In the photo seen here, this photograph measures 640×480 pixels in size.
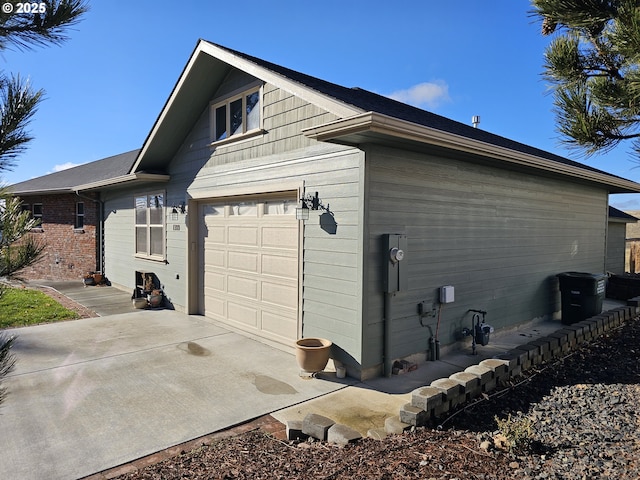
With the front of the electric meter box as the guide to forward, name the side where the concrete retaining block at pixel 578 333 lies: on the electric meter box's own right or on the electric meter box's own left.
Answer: on the electric meter box's own left

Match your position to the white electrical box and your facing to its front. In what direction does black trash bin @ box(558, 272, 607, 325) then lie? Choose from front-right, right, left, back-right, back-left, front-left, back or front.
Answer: left

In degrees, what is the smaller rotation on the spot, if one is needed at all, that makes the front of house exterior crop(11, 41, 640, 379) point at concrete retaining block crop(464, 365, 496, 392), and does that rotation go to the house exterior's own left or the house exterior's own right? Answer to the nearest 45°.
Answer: approximately 90° to the house exterior's own left

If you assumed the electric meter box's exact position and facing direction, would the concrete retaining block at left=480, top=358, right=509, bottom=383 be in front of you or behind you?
in front

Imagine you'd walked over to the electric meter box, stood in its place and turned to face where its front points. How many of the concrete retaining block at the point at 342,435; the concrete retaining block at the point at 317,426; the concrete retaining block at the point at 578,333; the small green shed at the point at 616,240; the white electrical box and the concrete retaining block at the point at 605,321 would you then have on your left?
4

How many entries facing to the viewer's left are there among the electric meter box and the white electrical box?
0

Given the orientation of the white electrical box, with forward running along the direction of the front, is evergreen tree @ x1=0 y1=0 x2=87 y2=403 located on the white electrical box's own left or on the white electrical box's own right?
on the white electrical box's own right

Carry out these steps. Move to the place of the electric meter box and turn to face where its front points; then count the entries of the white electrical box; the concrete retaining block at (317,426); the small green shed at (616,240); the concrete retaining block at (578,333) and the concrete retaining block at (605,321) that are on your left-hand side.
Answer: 4

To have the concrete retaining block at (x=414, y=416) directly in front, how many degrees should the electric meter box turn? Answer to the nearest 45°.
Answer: approximately 45° to its right

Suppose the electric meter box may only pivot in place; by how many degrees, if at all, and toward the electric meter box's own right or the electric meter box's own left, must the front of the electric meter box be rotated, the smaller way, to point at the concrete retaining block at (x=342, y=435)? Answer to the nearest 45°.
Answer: approximately 45° to the electric meter box's own right

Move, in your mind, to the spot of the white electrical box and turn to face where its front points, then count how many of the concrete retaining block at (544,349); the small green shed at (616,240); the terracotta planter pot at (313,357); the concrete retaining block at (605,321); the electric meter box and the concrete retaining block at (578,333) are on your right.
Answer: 2
